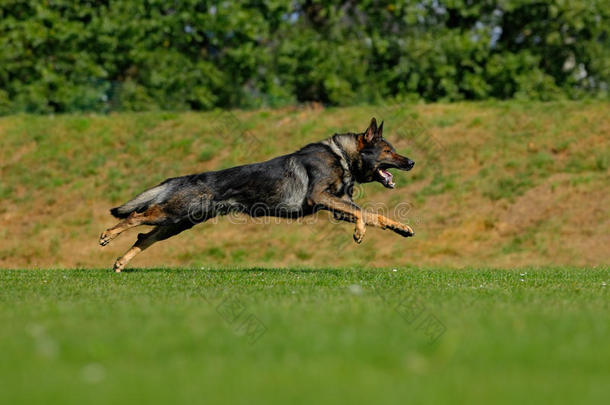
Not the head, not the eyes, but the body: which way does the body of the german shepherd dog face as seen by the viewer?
to the viewer's right
